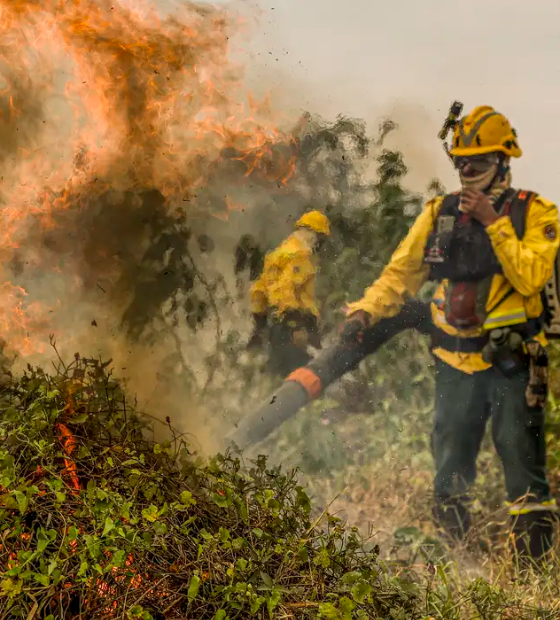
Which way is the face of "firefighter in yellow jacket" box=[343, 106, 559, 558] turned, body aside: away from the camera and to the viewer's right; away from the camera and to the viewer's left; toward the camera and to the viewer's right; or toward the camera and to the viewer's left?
toward the camera and to the viewer's left

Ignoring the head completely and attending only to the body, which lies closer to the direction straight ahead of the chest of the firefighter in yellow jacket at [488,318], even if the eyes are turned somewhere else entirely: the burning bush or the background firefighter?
the burning bush

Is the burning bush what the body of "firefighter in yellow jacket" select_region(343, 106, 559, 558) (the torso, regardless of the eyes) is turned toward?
yes
